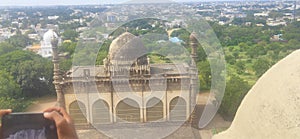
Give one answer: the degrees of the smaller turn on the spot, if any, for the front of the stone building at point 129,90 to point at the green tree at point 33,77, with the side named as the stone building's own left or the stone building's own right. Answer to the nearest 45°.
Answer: approximately 135° to the stone building's own right

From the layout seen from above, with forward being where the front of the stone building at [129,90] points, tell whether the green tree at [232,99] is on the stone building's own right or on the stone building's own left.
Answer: on the stone building's own left

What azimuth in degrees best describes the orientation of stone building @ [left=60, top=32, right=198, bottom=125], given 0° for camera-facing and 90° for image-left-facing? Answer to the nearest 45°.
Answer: approximately 0°

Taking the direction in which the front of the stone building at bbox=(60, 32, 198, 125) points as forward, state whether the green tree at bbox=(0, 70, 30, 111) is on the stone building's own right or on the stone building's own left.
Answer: on the stone building's own right
